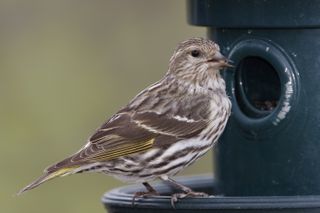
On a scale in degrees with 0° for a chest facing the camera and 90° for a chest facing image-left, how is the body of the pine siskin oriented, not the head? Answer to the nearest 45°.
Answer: approximately 270°
